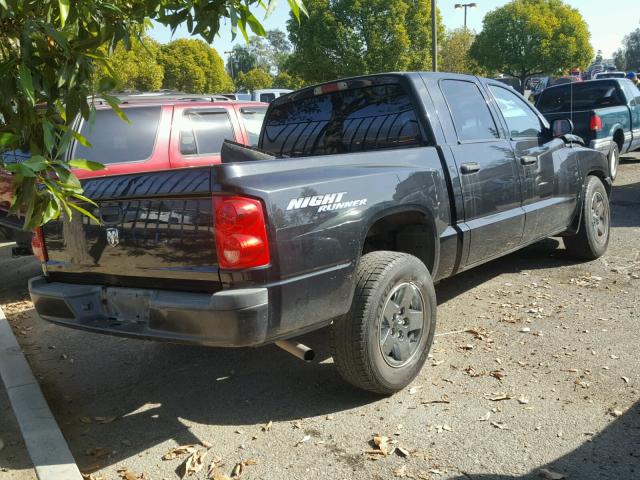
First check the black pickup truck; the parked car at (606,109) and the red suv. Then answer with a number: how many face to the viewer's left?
0

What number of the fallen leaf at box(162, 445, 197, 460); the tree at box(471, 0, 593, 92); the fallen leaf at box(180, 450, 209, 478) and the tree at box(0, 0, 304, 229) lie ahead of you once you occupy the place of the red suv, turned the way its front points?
1

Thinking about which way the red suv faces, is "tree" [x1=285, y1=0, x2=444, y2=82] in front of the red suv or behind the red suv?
in front

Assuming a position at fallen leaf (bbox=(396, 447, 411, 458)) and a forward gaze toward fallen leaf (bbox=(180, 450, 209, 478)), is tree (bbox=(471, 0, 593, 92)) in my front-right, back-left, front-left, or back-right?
back-right

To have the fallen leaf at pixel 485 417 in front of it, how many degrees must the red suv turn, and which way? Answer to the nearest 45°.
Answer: approximately 135° to its right

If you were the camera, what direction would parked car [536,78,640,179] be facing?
facing away from the viewer and to the right of the viewer

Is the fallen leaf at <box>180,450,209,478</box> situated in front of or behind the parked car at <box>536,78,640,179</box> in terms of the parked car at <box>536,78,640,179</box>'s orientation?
behind

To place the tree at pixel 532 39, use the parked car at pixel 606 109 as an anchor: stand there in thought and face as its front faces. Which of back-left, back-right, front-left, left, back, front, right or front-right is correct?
front-left

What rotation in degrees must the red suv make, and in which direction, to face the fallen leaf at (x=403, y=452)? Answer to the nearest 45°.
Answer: approximately 135° to its right

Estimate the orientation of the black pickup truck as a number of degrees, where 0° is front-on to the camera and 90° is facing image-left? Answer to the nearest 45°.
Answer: approximately 225°

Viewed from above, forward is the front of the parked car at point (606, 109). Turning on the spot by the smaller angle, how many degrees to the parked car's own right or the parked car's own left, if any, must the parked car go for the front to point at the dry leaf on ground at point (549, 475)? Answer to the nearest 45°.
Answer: approximately 135° to the parked car's own right
